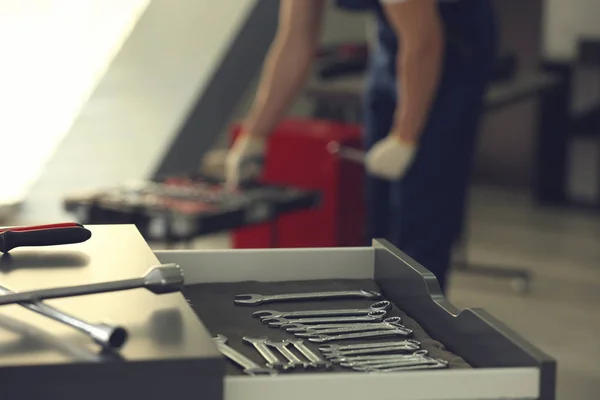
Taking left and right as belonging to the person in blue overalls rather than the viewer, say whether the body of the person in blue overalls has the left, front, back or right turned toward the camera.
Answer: left

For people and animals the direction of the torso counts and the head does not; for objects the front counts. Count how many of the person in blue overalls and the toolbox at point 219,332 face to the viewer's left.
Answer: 1

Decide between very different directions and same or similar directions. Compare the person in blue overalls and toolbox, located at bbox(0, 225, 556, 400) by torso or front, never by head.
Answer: very different directions

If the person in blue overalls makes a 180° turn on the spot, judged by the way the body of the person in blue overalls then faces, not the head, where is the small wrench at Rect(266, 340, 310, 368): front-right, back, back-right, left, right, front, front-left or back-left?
right

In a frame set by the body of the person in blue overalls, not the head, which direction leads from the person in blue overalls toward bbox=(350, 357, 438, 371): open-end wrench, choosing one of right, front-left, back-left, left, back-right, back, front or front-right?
left

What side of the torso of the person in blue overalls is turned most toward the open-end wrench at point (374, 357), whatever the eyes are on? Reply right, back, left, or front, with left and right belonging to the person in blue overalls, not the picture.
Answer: left

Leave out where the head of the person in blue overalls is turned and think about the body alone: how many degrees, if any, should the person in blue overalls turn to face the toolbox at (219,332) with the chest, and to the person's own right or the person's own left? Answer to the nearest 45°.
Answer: approximately 90° to the person's own left

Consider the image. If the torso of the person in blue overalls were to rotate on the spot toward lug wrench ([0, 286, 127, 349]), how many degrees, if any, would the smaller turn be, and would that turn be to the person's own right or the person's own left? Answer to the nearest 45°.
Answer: approximately 90° to the person's own left
